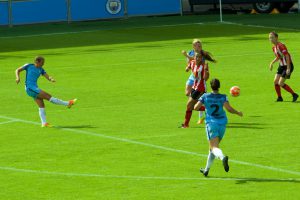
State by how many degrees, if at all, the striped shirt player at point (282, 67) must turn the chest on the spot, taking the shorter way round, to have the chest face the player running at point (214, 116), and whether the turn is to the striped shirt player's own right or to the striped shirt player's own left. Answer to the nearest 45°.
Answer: approximately 45° to the striped shirt player's own left

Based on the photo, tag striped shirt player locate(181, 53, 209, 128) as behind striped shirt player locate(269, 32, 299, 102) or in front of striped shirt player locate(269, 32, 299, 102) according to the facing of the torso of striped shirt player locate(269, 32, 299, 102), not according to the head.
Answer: in front

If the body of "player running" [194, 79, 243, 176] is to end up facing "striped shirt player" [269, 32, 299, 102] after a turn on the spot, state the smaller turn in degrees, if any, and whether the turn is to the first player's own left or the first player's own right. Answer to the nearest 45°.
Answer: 0° — they already face them

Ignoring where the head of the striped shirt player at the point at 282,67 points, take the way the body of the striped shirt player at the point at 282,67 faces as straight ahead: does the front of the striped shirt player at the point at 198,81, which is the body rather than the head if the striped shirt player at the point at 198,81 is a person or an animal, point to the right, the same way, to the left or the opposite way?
the same way

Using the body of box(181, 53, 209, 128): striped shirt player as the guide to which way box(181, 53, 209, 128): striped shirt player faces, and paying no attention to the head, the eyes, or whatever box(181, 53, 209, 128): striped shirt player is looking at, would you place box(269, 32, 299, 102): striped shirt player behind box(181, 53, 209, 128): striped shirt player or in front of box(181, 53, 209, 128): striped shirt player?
behind

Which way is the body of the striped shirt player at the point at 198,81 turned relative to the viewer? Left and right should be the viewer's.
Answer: facing the viewer and to the left of the viewer

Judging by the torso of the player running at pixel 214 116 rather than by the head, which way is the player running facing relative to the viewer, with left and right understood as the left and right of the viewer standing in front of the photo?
facing away from the viewer

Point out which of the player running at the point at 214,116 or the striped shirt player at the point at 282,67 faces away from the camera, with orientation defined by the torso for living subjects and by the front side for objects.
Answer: the player running

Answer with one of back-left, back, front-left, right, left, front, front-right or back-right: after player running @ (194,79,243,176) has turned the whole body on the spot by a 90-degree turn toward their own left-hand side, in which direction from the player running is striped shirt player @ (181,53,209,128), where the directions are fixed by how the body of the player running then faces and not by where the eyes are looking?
right
